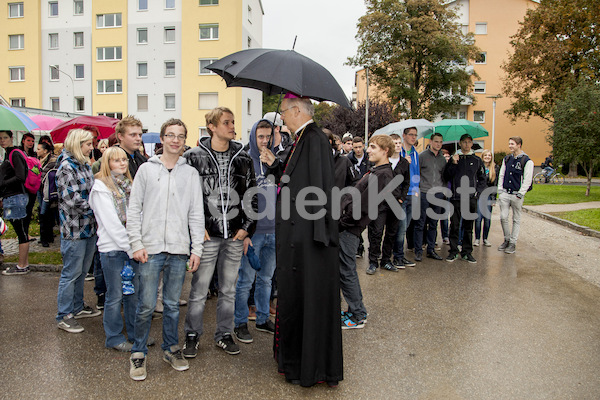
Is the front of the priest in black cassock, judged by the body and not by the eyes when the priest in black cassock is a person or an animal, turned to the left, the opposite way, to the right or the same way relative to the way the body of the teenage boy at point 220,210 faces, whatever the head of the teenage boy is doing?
to the right

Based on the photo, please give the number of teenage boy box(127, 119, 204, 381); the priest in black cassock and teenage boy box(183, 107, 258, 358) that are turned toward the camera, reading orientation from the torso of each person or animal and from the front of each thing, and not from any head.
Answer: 2

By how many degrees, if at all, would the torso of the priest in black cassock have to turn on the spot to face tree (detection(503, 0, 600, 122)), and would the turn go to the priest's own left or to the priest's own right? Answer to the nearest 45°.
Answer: approximately 135° to the priest's own right

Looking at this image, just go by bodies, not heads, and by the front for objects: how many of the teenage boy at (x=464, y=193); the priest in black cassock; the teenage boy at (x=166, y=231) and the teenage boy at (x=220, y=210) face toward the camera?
3

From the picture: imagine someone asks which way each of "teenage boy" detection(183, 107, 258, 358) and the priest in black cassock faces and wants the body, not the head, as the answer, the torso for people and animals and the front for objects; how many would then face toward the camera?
1

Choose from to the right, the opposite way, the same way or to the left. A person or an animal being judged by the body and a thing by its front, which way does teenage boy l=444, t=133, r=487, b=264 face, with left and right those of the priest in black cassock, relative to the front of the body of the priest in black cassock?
to the left

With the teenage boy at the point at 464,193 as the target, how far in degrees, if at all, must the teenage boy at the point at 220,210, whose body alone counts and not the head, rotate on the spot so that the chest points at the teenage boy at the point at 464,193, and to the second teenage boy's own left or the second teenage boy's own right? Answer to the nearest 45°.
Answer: approximately 135° to the second teenage boy's own left

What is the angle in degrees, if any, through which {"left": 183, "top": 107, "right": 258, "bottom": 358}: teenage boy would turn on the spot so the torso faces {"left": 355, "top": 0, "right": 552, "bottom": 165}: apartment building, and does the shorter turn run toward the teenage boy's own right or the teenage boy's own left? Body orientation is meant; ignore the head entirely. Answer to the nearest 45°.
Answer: approximately 135° to the teenage boy's own left

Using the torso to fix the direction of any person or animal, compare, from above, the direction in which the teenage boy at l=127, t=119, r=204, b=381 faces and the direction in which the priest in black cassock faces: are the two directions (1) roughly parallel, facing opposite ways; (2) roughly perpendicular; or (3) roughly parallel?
roughly perpendicular

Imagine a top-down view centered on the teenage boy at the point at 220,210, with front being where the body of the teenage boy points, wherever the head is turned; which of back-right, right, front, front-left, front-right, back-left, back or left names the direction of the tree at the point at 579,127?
back-left

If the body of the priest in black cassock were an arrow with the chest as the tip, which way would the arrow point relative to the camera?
to the viewer's left

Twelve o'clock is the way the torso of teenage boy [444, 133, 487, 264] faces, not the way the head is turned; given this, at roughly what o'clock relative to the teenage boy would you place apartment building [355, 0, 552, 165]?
The apartment building is roughly at 6 o'clock from the teenage boy.
